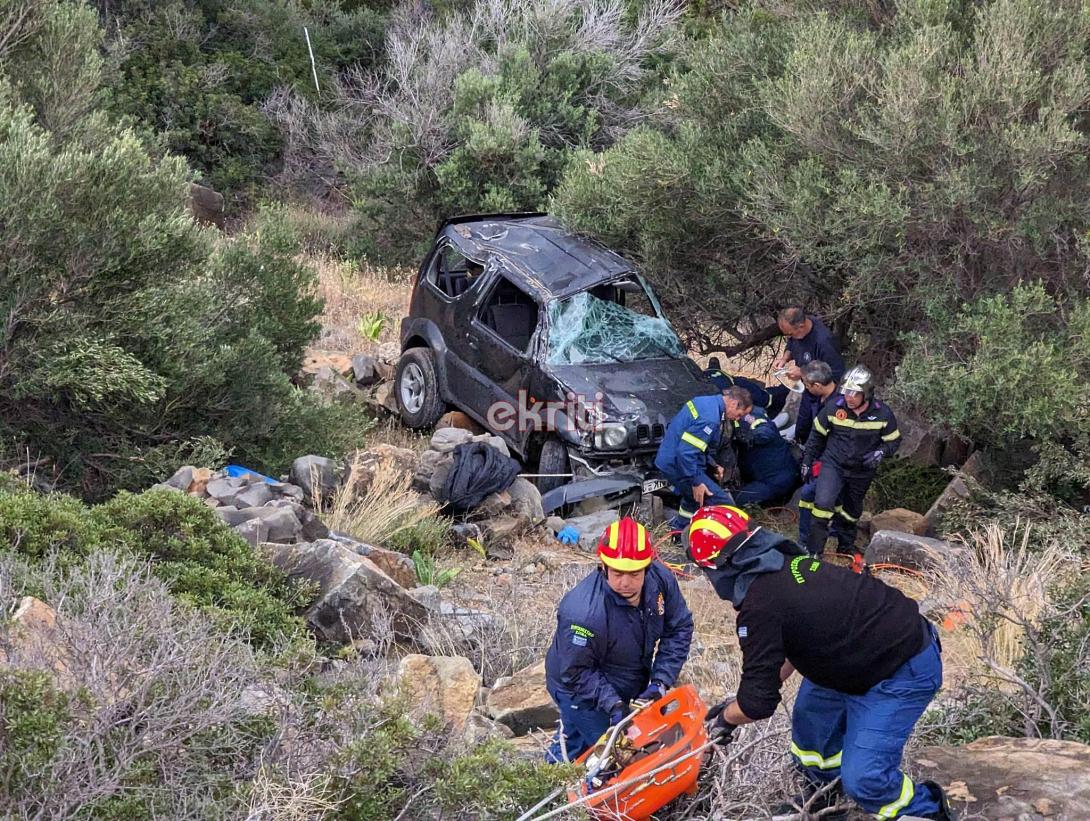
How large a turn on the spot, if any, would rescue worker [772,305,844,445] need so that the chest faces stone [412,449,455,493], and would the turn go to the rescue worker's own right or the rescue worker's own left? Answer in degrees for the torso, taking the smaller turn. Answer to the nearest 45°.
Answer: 0° — they already face it

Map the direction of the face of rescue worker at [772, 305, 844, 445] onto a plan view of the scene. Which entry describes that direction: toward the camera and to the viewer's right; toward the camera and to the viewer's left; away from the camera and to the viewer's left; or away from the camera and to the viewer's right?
toward the camera and to the viewer's left

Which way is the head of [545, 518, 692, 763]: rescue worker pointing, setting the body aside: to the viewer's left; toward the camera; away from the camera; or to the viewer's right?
toward the camera

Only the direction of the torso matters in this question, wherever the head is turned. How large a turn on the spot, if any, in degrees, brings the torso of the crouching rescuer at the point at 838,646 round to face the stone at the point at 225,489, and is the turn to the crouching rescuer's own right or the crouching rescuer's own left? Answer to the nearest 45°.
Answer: approximately 45° to the crouching rescuer's own right

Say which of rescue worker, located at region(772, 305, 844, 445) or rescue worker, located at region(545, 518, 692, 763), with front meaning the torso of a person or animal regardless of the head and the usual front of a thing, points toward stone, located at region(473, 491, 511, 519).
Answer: rescue worker, located at region(772, 305, 844, 445)

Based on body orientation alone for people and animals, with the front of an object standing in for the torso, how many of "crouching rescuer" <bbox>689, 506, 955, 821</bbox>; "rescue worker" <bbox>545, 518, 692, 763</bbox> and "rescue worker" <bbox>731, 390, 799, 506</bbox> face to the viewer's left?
2

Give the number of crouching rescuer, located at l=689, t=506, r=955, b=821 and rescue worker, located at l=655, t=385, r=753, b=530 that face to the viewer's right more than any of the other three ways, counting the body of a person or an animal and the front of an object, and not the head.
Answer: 1

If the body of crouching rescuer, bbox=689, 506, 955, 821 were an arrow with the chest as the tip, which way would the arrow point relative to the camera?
to the viewer's left

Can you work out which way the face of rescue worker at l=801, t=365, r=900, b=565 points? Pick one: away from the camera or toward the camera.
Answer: toward the camera

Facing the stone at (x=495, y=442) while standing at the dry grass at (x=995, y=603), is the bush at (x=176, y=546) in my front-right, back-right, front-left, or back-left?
front-left

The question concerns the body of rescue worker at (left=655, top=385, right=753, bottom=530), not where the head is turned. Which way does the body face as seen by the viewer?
to the viewer's right
